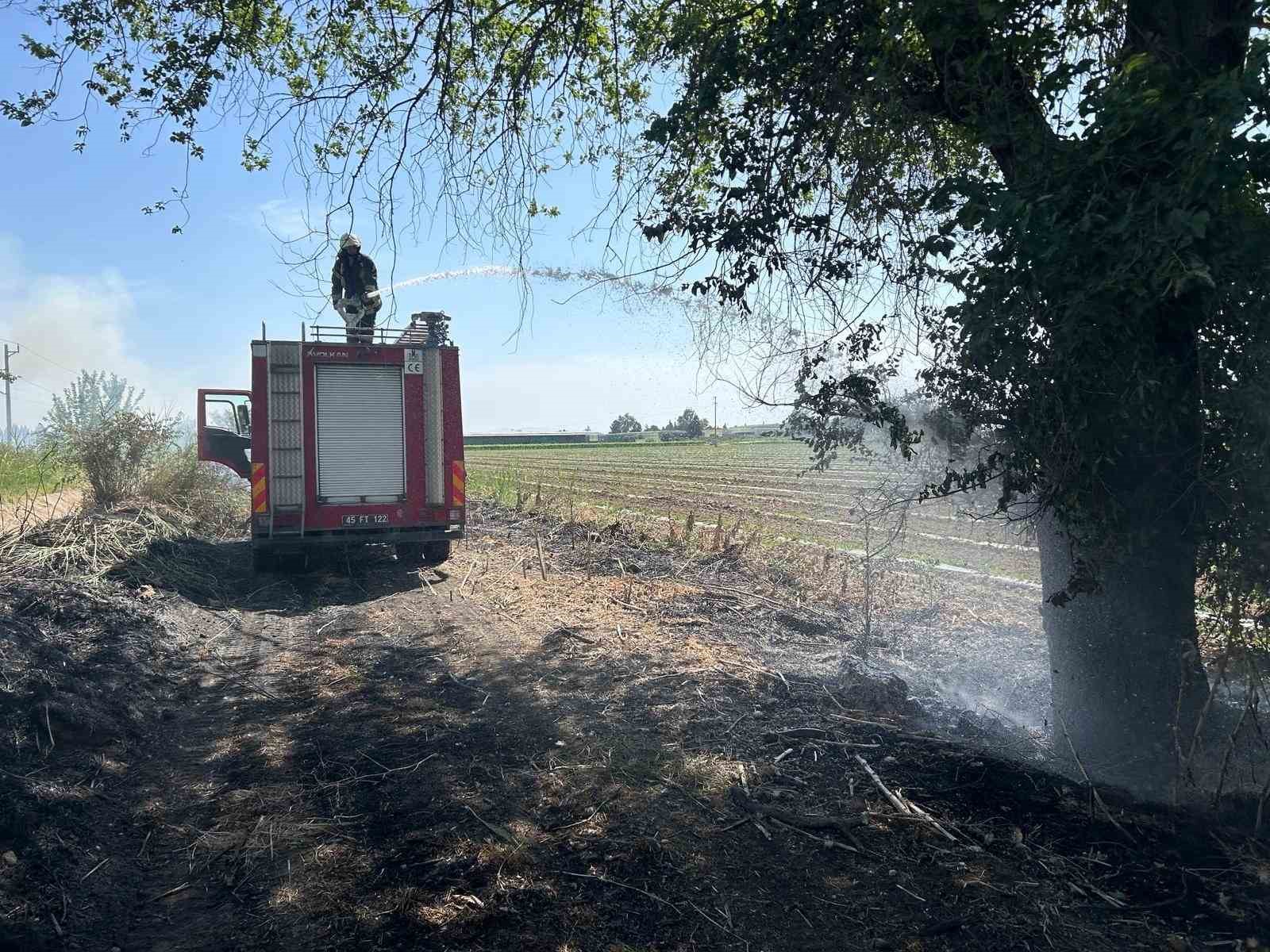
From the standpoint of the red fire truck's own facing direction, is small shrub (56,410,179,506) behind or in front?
in front

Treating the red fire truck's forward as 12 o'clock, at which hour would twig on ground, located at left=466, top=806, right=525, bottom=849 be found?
The twig on ground is roughly at 6 o'clock from the red fire truck.

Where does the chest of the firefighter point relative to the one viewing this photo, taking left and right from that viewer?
facing the viewer

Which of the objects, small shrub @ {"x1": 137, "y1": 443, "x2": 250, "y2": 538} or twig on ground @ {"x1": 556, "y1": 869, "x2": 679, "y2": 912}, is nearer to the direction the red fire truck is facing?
the small shrub

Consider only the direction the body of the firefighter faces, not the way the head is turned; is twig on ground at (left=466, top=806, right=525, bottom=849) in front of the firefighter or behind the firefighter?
in front

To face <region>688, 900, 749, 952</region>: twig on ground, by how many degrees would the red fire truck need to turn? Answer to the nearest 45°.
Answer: approximately 180°

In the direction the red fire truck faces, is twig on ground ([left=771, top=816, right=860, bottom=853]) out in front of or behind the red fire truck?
behind

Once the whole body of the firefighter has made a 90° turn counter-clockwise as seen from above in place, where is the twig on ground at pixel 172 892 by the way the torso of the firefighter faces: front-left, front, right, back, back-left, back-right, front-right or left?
right

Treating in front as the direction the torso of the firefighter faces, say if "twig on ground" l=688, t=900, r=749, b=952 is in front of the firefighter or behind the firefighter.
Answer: in front

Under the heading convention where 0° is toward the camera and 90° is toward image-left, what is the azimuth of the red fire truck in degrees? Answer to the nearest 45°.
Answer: approximately 180°

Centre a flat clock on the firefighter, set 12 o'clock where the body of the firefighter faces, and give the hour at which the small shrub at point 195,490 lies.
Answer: The small shrub is roughly at 5 o'clock from the firefighter.

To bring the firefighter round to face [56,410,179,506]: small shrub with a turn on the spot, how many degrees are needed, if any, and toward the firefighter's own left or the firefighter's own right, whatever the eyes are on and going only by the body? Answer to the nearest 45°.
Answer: approximately 135° to the firefighter's own right

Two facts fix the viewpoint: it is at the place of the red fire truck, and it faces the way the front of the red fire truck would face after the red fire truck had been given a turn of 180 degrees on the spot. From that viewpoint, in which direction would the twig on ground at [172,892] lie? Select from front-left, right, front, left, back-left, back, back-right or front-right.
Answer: front

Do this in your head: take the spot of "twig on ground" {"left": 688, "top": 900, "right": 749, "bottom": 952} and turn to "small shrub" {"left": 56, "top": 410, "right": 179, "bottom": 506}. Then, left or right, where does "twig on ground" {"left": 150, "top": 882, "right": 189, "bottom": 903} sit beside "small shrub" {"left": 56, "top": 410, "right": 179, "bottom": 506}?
left
